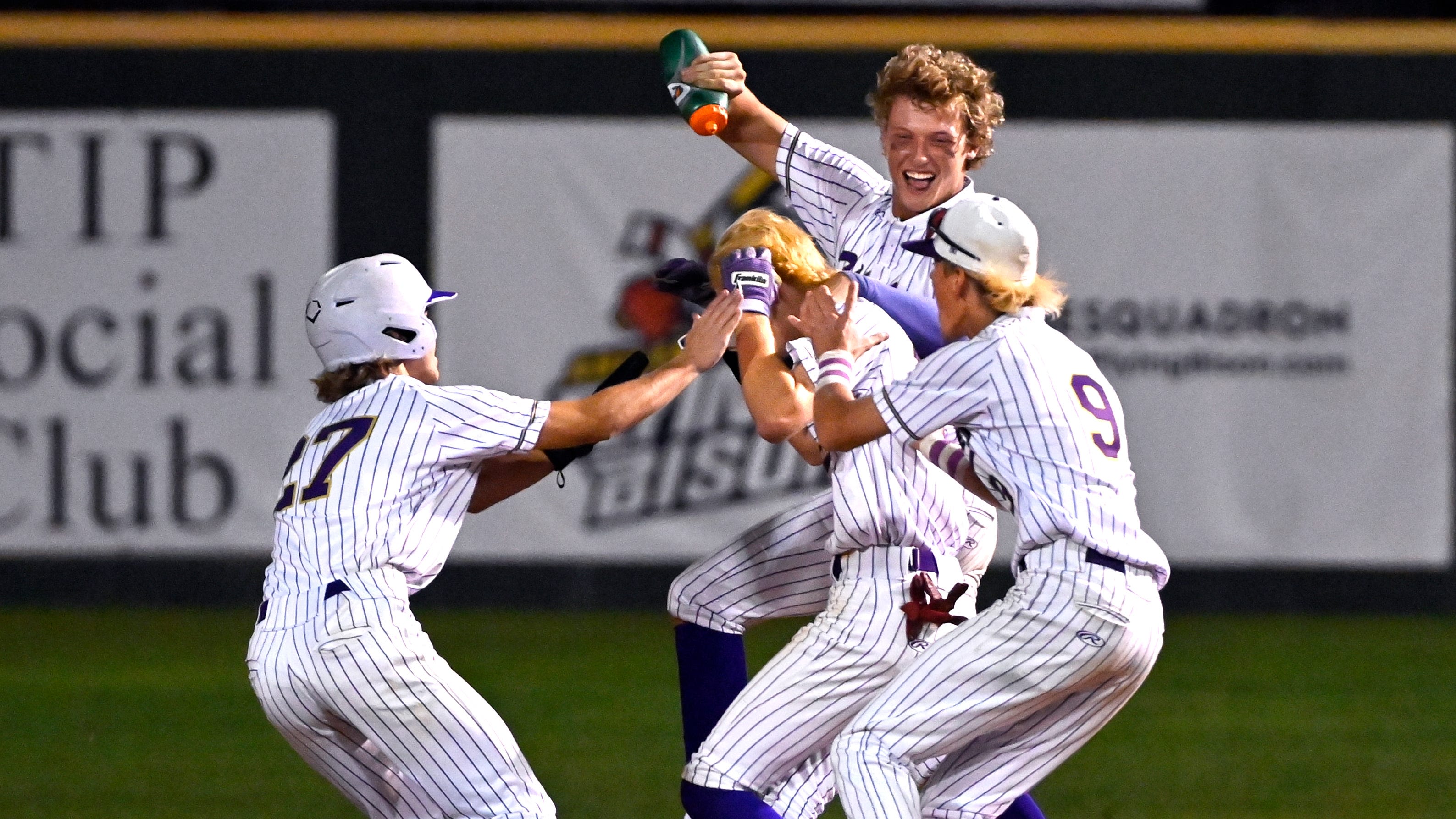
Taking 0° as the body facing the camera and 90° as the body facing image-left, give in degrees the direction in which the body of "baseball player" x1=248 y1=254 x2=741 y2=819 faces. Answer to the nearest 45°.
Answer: approximately 225°

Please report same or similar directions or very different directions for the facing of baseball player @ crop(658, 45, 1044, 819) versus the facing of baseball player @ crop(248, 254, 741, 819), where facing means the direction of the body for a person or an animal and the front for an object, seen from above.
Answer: very different directions

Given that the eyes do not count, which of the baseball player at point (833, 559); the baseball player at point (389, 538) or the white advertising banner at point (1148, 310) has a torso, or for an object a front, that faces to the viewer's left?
the baseball player at point (833, 559)

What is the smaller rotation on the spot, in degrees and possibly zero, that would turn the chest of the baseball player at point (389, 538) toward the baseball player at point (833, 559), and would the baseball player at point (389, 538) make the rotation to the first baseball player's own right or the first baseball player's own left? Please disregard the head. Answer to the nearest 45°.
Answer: approximately 45° to the first baseball player's own right

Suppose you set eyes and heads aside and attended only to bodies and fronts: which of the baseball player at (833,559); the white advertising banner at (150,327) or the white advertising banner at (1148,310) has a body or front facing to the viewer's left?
the baseball player

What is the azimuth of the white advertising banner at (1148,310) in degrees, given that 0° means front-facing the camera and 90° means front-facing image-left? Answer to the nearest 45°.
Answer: approximately 0°

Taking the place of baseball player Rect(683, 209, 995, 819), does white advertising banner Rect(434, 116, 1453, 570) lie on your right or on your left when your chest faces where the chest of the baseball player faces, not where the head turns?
on your right

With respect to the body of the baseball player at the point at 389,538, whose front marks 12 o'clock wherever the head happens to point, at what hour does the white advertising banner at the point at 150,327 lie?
The white advertising banner is roughly at 10 o'clock from the baseball player.

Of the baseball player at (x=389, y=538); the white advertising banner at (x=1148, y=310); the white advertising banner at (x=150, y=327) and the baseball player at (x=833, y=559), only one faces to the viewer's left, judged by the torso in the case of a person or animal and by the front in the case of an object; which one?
the baseball player at (x=833, y=559)

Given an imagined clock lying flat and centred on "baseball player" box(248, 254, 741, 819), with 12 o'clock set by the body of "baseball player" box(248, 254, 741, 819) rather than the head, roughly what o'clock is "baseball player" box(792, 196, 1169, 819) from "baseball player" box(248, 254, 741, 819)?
"baseball player" box(792, 196, 1169, 819) is roughly at 2 o'clock from "baseball player" box(248, 254, 741, 819).
